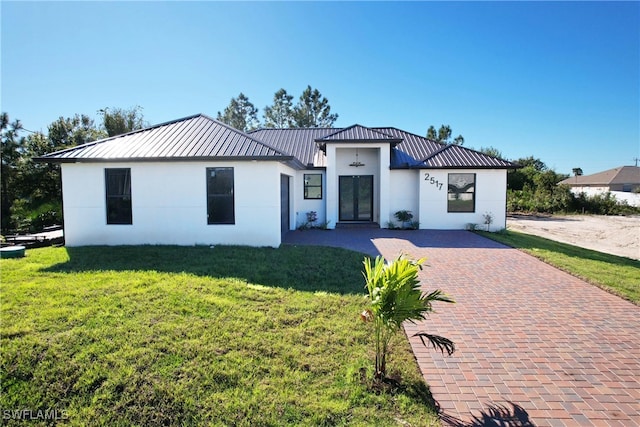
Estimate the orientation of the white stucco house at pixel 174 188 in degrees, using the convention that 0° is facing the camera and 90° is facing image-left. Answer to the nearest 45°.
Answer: approximately 0°

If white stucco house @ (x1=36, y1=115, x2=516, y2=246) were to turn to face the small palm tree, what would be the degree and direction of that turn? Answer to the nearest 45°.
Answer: approximately 45° to its left
